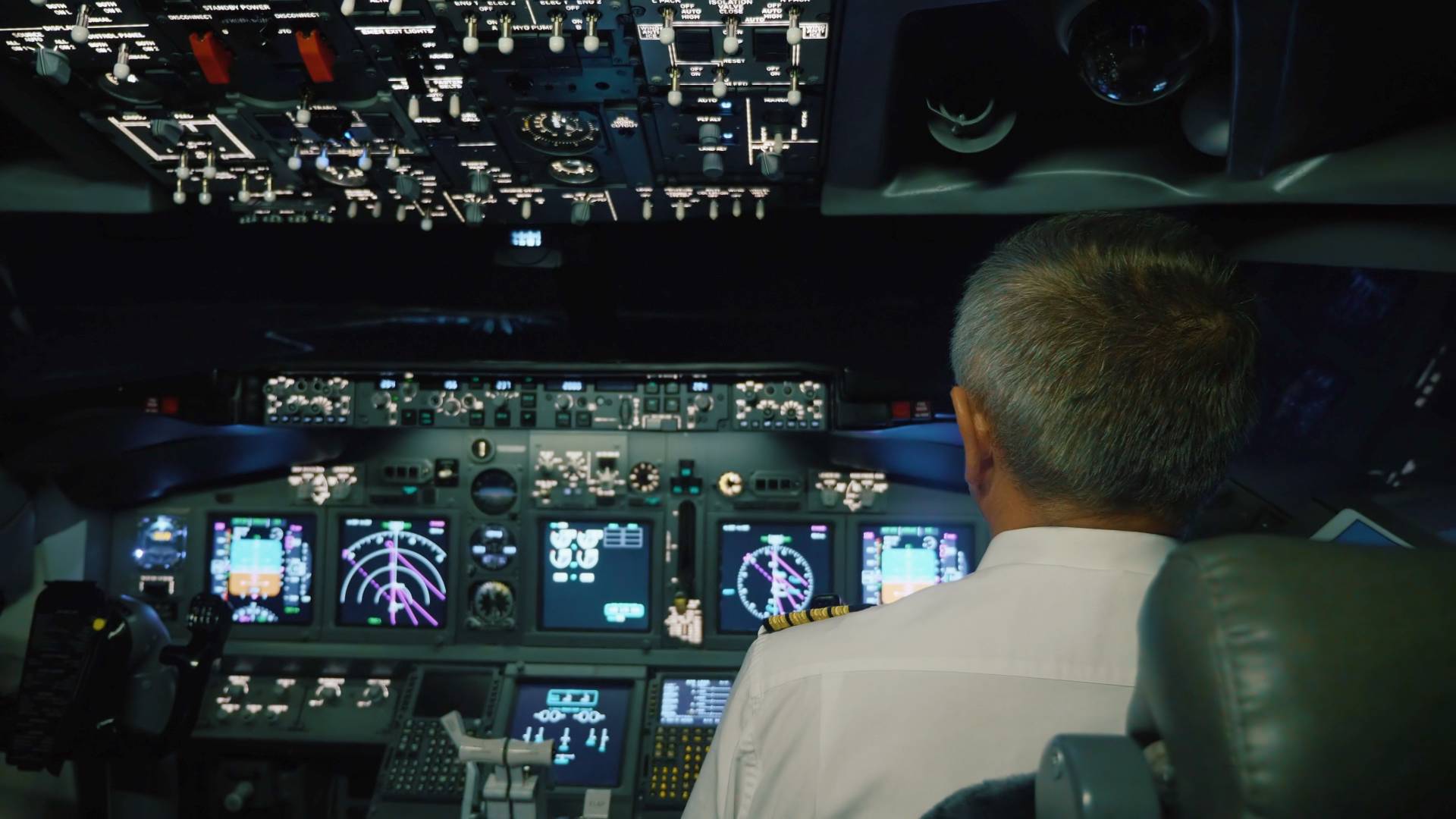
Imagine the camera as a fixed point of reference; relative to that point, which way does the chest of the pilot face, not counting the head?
away from the camera

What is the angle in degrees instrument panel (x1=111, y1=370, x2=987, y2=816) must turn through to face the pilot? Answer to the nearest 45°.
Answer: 0° — it already faces them

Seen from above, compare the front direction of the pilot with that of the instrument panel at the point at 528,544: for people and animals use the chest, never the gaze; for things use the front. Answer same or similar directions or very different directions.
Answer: very different directions

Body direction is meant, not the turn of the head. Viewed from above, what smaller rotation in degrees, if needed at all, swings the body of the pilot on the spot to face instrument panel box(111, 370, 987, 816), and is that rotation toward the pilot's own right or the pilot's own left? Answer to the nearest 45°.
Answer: approximately 45° to the pilot's own left

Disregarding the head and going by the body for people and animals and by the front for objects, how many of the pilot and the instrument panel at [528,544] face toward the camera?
1

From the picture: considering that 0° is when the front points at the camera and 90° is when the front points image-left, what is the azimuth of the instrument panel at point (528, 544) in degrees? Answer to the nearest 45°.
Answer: approximately 0°
